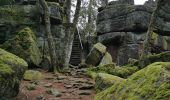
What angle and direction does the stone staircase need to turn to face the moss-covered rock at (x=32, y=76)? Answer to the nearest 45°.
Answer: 0° — it already faces it

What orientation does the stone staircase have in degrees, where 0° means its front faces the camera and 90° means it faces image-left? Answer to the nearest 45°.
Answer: approximately 0°

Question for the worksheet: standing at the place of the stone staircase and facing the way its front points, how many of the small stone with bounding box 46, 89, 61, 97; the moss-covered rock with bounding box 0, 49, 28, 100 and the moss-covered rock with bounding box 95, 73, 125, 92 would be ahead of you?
3

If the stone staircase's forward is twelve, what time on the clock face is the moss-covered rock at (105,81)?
The moss-covered rock is roughly at 12 o'clock from the stone staircase.

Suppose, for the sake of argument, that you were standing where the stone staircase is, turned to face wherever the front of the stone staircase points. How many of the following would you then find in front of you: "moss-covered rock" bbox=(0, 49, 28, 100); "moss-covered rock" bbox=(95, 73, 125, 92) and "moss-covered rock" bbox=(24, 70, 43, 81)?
3

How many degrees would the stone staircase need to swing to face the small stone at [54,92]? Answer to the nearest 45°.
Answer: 0° — it already faces it
